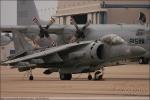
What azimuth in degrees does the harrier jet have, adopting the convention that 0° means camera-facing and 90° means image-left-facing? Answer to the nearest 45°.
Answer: approximately 315°
